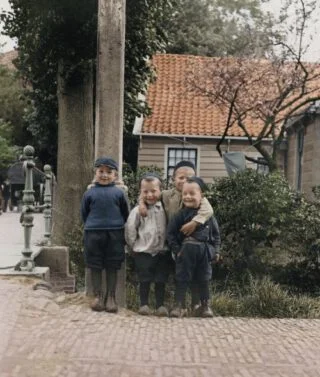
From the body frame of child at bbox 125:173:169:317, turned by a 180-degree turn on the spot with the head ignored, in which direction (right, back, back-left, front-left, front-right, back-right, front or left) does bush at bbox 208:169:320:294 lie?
front-right

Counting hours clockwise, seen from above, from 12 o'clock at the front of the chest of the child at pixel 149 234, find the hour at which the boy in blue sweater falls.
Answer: The boy in blue sweater is roughly at 3 o'clock from the child.

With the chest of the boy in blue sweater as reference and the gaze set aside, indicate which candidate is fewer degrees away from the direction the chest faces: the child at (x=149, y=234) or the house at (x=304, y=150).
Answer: the child

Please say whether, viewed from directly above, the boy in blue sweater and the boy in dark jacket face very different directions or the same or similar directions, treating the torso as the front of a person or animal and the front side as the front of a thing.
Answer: same or similar directions

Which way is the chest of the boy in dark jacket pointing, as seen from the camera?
toward the camera

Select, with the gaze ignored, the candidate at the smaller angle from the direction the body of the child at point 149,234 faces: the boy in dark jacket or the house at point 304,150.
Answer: the boy in dark jacket

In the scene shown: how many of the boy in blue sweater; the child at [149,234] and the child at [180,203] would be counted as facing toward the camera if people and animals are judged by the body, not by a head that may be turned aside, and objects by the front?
3

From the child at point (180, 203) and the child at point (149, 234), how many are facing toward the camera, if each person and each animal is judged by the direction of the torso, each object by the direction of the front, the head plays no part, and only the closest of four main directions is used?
2

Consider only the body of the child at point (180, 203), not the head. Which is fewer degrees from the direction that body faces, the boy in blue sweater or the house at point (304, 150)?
the boy in blue sweater

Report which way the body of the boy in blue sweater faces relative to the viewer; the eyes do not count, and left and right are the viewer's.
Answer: facing the viewer

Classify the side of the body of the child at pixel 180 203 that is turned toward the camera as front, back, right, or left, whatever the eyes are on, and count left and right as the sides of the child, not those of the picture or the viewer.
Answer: front
